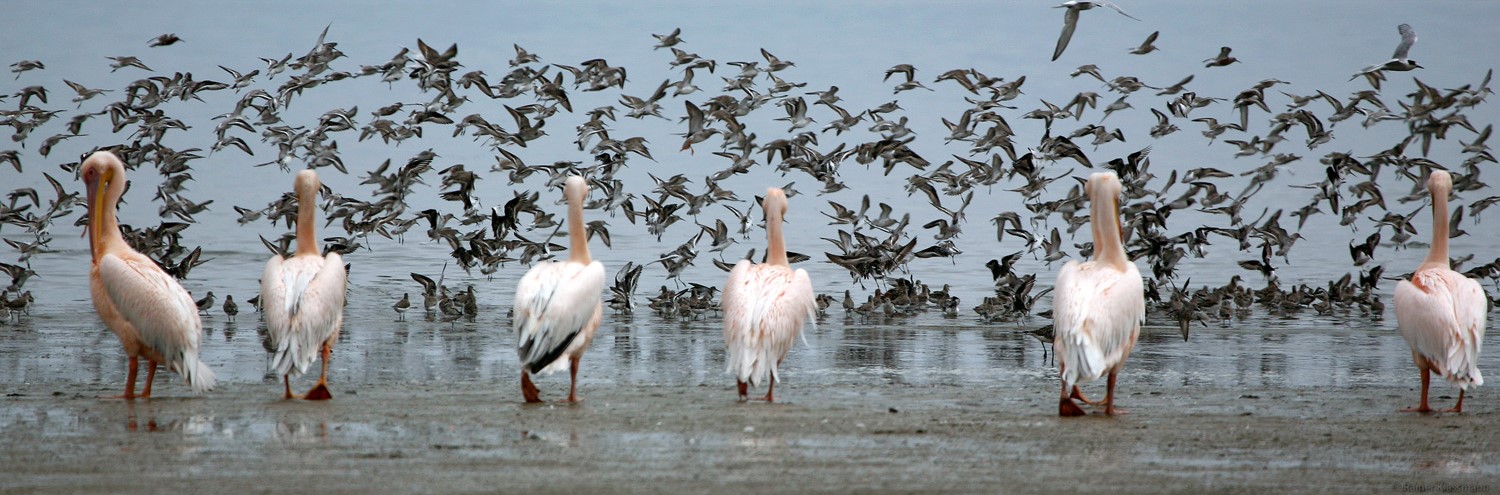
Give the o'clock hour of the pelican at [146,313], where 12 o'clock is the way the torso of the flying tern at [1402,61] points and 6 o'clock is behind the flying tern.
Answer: The pelican is roughly at 4 o'clock from the flying tern.

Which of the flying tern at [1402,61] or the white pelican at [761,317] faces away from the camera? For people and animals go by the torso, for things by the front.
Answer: the white pelican

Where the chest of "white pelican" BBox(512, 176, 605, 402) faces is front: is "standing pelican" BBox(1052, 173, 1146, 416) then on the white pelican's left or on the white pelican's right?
on the white pelican's right

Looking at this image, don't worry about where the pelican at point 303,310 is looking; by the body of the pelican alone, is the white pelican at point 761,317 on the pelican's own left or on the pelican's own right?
on the pelican's own right

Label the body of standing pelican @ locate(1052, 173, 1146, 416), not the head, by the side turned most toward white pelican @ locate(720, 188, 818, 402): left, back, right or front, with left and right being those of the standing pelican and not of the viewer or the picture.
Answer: left

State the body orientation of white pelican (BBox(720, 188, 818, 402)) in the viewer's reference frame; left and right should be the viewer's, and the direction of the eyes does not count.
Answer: facing away from the viewer

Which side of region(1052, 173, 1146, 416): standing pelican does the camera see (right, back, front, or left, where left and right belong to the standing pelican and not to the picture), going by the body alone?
back

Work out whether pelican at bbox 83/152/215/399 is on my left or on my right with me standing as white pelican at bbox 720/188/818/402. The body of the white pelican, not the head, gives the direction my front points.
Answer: on my left

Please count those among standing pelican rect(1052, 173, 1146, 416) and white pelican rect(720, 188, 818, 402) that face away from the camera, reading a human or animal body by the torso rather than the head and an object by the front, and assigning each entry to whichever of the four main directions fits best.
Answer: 2

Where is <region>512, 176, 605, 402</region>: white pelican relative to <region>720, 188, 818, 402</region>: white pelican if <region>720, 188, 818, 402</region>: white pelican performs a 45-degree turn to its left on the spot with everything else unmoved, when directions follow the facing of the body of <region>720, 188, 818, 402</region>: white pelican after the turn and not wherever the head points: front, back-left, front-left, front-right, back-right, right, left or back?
front-left

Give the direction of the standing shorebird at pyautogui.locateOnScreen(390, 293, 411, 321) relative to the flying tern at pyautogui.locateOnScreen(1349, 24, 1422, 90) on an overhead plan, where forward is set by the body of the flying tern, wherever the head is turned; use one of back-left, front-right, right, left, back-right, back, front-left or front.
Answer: back-right

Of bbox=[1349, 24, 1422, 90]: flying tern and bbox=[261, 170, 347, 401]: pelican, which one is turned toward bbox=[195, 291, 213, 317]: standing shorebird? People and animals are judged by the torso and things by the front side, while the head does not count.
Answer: the pelican

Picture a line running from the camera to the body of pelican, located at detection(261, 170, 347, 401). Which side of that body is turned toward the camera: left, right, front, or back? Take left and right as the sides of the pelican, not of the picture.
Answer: back

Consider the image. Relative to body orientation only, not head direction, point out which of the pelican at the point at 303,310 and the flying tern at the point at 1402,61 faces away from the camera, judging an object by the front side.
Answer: the pelican
